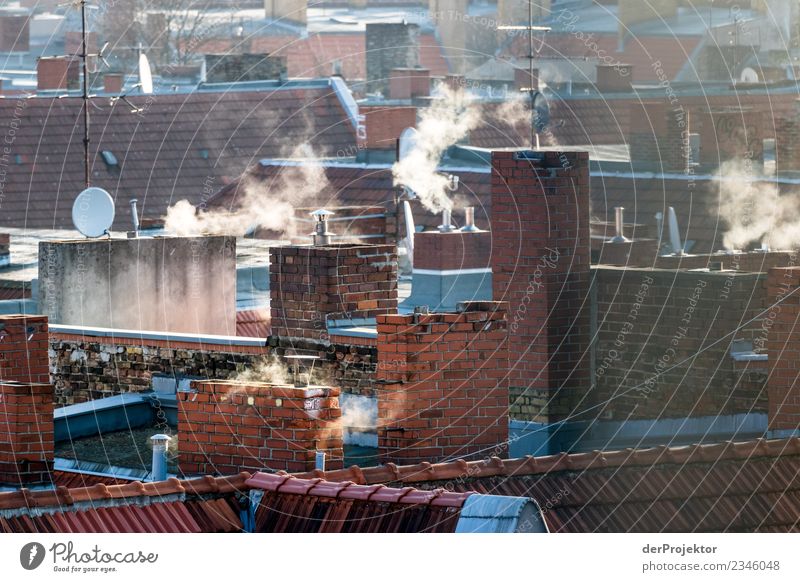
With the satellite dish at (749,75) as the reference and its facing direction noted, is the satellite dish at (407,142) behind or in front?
in front

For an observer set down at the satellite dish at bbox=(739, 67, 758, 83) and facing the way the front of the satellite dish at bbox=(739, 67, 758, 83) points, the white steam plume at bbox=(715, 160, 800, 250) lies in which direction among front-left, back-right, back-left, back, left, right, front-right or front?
front-left

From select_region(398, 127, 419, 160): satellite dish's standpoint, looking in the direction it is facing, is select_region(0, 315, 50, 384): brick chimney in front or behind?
in front

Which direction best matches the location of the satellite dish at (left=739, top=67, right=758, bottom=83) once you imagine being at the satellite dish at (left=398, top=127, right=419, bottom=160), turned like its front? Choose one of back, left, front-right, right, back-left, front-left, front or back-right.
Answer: back

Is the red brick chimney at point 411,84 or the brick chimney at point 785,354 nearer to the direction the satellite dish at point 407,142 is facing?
the brick chimney

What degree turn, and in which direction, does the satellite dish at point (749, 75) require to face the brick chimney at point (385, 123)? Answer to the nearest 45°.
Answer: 0° — it already faces it

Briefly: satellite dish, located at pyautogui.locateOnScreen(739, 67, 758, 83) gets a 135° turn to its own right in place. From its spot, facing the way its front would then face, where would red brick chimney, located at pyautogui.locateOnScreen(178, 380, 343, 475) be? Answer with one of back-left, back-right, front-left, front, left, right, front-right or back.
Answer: back

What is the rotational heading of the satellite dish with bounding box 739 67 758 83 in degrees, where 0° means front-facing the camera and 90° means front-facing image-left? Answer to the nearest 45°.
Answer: approximately 45°

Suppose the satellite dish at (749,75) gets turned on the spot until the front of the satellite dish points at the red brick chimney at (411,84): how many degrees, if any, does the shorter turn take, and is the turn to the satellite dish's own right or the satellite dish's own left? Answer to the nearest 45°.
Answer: approximately 45° to the satellite dish's own right
